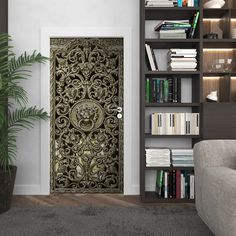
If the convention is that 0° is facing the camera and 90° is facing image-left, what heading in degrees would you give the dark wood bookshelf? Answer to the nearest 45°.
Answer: approximately 0°

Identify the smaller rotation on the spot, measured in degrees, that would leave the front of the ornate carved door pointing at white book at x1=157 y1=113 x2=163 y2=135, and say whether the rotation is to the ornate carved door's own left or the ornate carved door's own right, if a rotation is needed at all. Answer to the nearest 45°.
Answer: approximately 45° to the ornate carved door's own left

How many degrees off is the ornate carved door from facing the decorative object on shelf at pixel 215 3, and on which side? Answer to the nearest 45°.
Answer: approximately 90° to its left

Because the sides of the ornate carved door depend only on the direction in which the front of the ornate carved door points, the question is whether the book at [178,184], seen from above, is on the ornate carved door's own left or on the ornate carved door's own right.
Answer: on the ornate carved door's own left
